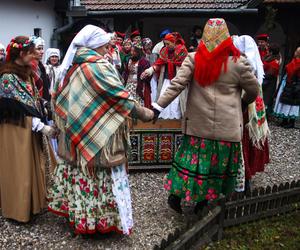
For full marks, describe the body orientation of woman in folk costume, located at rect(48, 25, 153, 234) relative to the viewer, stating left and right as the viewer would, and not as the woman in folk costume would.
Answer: facing away from the viewer and to the right of the viewer

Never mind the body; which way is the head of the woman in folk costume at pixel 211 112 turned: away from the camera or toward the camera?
away from the camera

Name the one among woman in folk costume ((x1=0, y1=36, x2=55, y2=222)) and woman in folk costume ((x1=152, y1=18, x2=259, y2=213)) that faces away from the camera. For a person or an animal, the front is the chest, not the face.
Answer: woman in folk costume ((x1=152, y1=18, x2=259, y2=213))

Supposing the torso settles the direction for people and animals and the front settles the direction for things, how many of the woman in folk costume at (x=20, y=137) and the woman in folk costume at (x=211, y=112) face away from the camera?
1

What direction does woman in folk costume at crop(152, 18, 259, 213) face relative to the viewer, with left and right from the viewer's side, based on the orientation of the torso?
facing away from the viewer

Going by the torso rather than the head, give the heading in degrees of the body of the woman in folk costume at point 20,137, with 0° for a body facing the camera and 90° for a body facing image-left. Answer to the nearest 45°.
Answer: approximately 270°

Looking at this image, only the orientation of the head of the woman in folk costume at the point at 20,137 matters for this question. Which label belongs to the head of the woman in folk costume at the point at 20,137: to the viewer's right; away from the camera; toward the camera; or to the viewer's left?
to the viewer's right
